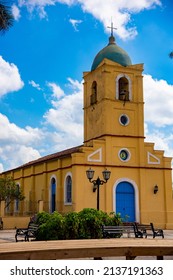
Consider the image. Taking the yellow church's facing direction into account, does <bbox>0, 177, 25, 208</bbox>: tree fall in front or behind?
behind

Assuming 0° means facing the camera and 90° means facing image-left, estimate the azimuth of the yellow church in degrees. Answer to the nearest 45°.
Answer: approximately 315°

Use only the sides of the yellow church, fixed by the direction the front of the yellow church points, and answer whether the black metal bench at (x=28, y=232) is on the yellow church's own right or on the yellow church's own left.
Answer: on the yellow church's own right
